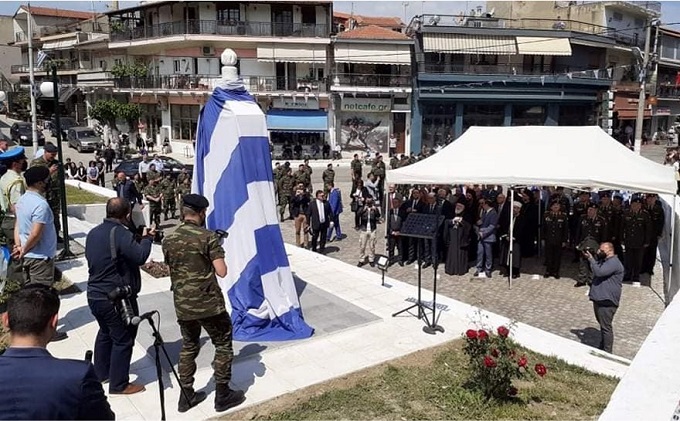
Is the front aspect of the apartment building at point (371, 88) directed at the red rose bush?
yes

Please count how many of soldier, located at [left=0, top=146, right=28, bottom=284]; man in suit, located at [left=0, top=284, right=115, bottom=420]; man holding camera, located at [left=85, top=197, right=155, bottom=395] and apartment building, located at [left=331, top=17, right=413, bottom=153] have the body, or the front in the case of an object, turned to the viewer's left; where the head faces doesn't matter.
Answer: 0

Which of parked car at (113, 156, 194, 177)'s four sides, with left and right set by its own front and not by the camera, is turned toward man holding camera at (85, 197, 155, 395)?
left

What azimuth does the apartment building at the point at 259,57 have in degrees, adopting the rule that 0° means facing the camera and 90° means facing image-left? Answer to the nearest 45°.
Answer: approximately 0°

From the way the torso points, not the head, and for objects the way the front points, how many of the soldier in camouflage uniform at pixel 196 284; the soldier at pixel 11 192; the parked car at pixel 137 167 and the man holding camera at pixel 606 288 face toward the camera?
0

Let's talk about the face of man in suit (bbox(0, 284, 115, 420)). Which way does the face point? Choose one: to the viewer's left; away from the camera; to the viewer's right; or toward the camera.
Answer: away from the camera

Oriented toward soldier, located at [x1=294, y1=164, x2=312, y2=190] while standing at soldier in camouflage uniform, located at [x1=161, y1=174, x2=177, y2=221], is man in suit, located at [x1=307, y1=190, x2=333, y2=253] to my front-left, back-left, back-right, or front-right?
front-right

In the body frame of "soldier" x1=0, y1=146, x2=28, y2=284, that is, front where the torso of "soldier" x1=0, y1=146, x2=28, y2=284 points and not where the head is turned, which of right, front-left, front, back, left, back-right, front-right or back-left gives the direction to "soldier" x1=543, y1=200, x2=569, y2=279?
front

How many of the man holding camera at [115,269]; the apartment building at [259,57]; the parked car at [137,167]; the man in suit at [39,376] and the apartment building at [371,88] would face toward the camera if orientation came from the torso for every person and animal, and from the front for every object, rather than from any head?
2

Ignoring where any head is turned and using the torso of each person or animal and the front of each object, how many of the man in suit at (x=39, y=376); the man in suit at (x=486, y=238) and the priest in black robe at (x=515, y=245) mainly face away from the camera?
1

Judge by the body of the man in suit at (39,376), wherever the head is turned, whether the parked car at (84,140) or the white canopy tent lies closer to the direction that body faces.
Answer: the parked car

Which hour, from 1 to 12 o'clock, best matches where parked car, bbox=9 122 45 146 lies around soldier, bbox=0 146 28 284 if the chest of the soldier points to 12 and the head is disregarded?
The parked car is roughly at 9 o'clock from the soldier.

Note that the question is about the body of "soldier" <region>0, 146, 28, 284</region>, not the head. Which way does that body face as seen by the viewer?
to the viewer's right

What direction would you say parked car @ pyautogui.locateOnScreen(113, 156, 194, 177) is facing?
to the viewer's left

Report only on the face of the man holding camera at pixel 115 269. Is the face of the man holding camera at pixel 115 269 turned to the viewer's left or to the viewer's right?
to the viewer's right

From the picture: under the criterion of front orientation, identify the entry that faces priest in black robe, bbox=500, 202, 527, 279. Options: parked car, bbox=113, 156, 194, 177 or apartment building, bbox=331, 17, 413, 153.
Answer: the apartment building

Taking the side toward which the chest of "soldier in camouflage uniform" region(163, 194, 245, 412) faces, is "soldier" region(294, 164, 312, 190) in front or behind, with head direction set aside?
in front
